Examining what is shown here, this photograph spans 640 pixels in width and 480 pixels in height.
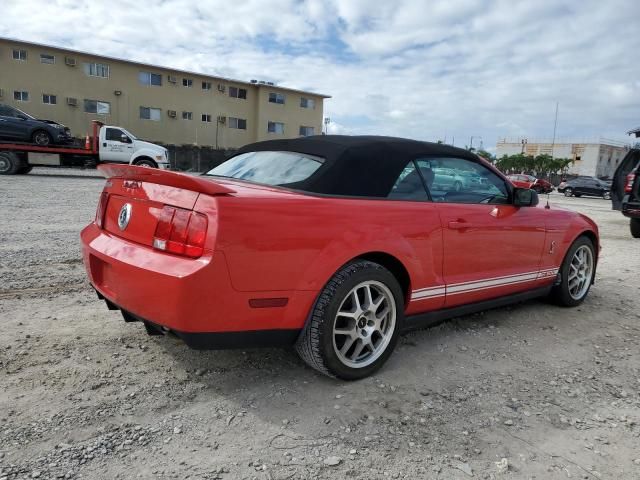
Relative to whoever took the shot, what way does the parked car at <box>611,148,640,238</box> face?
facing away from the viewer and to the right of the viewer

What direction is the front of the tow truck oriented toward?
to the viewer's right

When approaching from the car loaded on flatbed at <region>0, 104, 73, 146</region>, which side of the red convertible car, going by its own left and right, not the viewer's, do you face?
left

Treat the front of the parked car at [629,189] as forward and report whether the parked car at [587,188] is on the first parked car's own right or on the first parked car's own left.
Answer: on the first parked car's own left

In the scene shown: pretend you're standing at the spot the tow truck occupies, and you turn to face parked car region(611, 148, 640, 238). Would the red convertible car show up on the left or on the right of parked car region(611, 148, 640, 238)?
right

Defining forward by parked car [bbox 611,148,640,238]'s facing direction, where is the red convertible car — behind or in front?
behind

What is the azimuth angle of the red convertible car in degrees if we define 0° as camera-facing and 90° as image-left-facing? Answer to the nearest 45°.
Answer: approximately 225°
